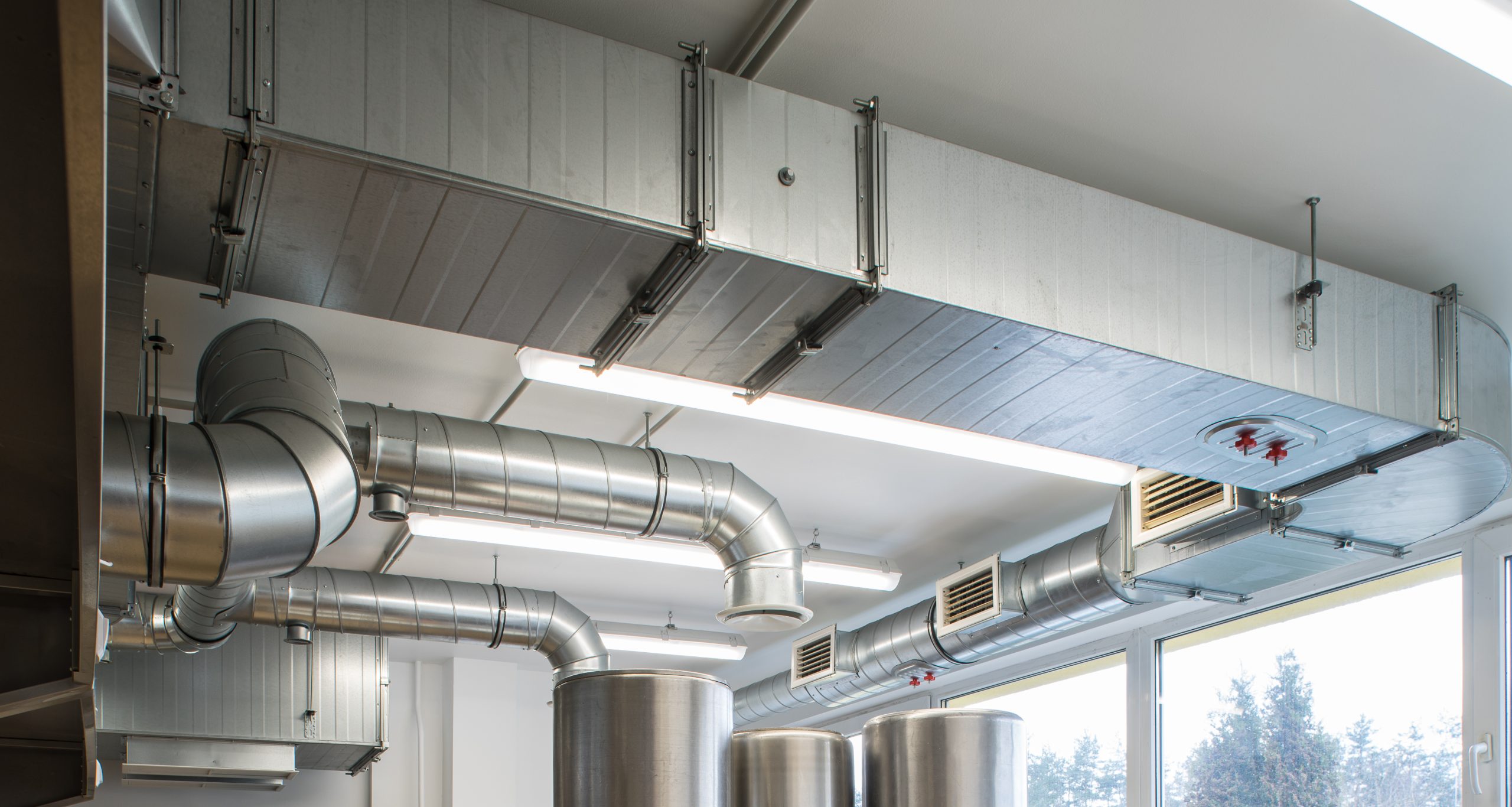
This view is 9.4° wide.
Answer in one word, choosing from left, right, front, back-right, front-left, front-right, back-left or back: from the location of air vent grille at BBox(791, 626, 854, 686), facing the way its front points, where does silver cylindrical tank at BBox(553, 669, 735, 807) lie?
front-left

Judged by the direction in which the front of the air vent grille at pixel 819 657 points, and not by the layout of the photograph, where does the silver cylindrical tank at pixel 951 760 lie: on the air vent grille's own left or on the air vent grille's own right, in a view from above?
on the air vent grille's own left

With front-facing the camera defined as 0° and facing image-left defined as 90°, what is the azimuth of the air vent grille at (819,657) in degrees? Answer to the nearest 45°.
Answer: approximately 45°
